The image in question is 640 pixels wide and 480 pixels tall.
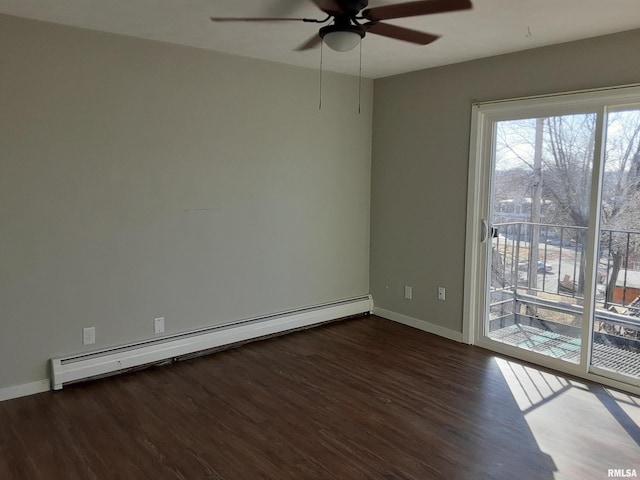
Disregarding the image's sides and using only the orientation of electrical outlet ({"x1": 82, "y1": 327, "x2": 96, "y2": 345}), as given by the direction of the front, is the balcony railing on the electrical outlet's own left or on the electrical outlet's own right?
on the electrical outlet's own left

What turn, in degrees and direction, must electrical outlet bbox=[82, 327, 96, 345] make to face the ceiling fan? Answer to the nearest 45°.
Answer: approximately 45° to its left

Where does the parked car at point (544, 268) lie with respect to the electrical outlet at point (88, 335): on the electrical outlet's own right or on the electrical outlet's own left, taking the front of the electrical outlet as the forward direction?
on the electrical outlet's own left

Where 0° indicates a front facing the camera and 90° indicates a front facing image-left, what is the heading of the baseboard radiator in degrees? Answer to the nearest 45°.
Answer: approximately 315°

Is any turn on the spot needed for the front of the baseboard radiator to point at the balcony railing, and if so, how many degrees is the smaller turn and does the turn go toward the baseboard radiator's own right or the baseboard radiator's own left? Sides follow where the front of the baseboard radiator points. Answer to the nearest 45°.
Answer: approximately 45° to the baseboard radiator's own left

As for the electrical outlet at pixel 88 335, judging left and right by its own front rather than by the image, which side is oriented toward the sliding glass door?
left

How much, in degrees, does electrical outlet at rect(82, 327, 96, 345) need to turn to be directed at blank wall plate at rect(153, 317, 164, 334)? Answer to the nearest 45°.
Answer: approximately 90° to its left

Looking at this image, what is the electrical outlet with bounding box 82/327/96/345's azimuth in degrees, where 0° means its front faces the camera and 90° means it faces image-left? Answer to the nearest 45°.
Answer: approximately 0°

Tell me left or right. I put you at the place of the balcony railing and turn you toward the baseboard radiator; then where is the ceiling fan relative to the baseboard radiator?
left
